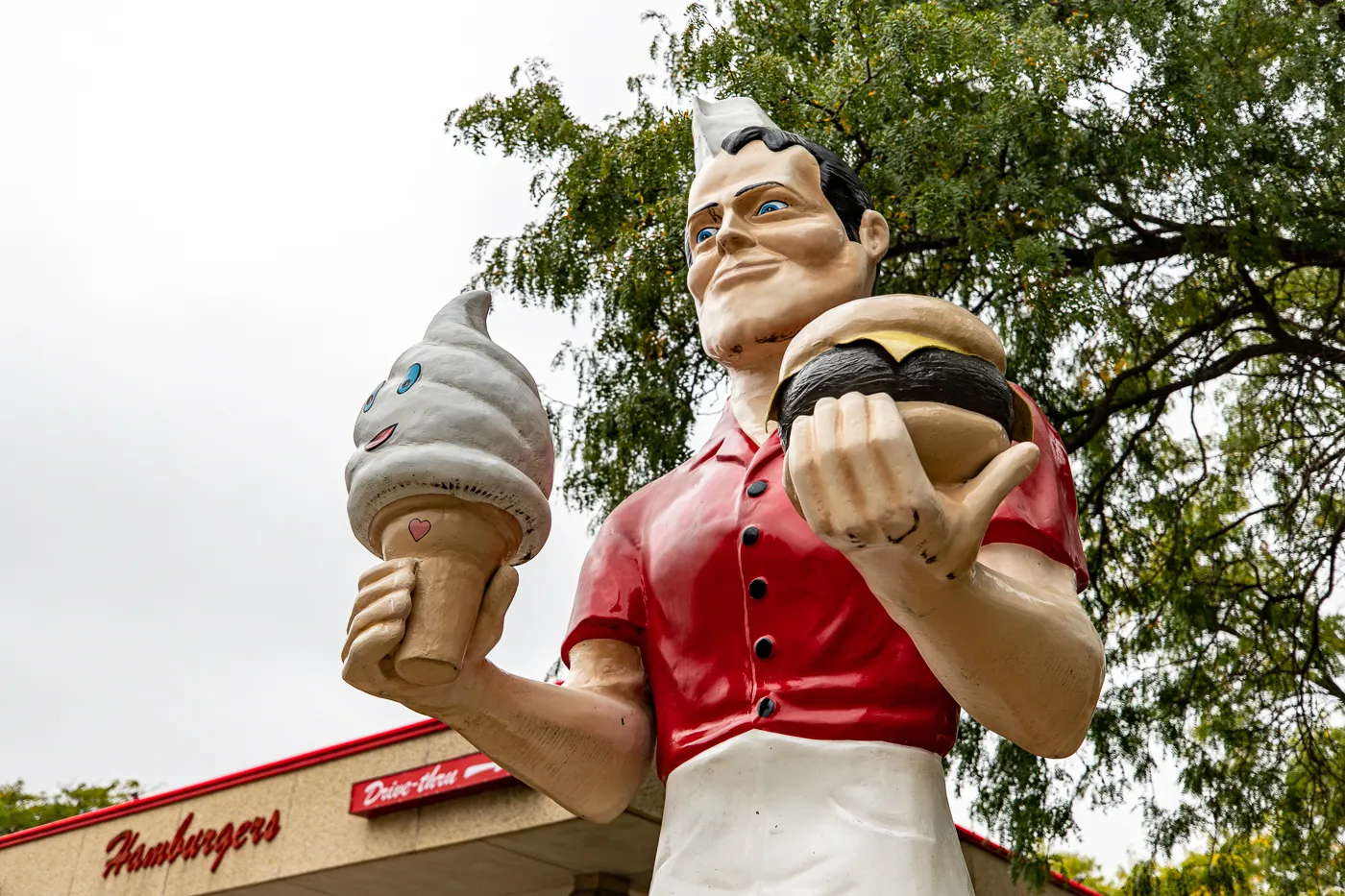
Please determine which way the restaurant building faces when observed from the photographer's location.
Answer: facing the viewer and to the left of the viewer

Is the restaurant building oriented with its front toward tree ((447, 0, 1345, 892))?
no

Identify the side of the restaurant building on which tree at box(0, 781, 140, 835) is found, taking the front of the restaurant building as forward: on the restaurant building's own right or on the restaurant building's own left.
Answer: on the restaurant building's own right
